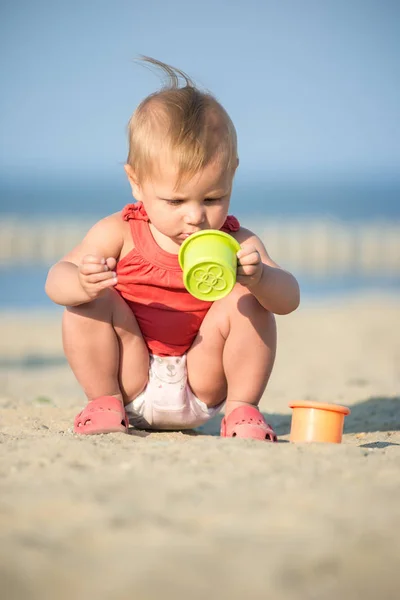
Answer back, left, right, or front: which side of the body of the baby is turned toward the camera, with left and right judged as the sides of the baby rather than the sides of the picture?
front

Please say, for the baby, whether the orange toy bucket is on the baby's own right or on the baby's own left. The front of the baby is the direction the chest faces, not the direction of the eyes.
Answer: on the baby's own left
